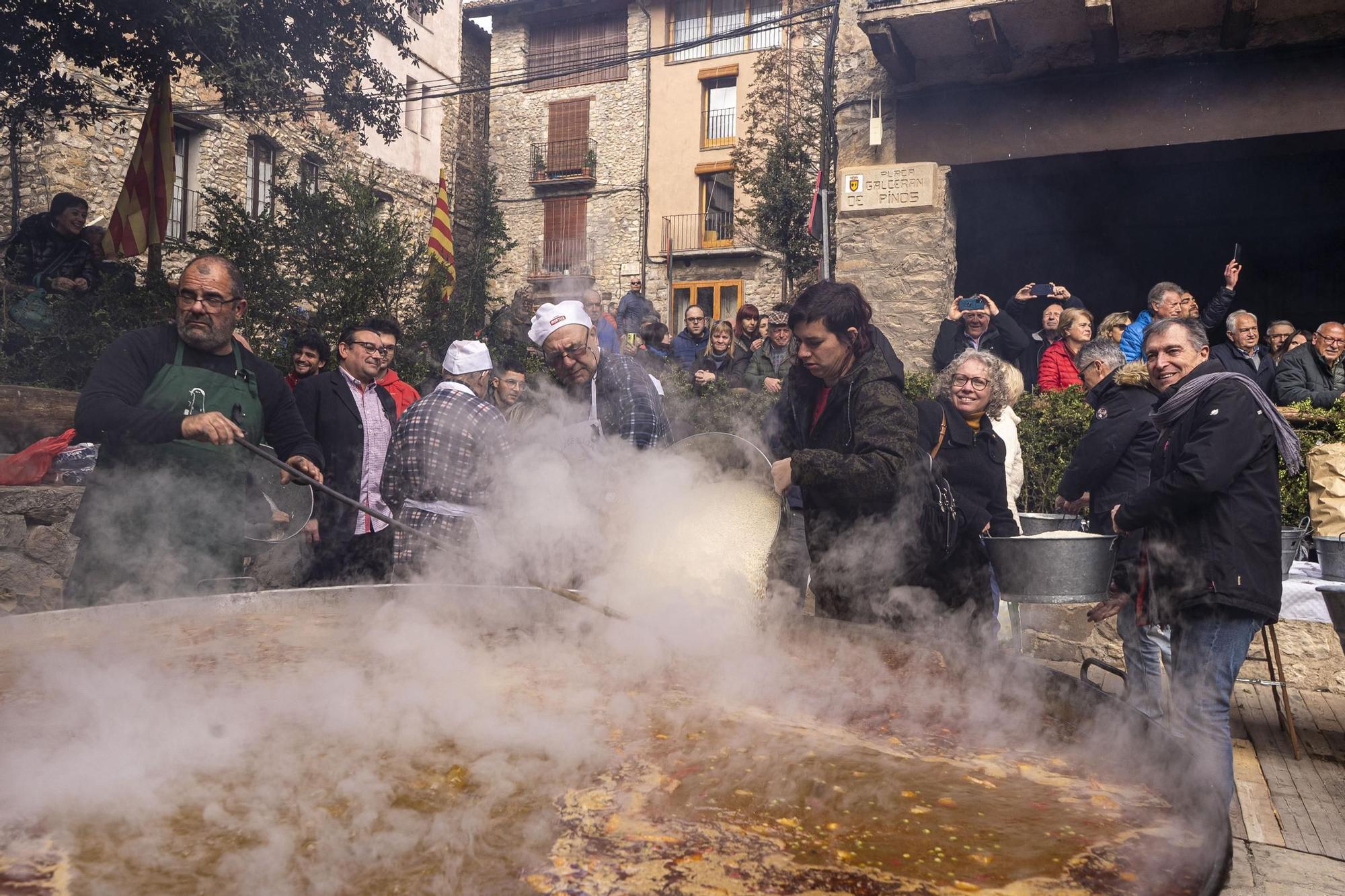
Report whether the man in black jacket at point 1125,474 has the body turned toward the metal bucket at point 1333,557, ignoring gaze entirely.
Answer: no

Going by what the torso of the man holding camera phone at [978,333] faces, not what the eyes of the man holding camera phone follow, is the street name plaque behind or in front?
behind

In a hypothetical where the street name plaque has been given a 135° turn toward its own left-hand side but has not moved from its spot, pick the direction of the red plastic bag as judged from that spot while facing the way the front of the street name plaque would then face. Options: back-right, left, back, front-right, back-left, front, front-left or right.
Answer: back

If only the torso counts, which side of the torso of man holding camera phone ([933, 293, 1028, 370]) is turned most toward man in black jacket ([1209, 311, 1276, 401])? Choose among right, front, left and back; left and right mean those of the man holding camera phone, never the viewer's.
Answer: left

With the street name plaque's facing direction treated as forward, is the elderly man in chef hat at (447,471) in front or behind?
in front

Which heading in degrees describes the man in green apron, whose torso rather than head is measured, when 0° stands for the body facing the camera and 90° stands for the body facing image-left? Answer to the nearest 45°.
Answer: approximately 315°

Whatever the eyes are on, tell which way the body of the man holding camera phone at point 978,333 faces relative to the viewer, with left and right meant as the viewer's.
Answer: facing the viewer

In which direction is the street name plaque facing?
toward the camera

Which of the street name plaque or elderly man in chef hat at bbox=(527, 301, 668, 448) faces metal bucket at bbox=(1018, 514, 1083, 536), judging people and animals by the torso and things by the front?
the street name plaque

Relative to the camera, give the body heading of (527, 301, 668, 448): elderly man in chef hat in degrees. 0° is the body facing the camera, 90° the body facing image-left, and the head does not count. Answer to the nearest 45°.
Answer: approximately 45°

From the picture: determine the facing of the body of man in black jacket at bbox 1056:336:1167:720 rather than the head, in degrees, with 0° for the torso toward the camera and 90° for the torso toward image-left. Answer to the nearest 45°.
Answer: approximately 90°

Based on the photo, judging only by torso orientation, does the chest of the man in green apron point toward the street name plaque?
no

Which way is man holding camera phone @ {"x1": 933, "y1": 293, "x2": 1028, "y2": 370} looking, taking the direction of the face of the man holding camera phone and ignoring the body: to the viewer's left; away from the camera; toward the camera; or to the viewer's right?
toward the camera

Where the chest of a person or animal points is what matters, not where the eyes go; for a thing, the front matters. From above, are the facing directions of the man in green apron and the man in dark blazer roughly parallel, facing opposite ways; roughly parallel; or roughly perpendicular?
roughly parallel

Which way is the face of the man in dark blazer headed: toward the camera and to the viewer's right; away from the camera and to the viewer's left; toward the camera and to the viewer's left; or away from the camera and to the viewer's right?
toward the camera and to the viewer's right

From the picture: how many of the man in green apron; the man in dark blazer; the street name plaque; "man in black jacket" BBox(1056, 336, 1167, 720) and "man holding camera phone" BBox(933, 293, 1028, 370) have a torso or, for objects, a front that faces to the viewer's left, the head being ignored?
1

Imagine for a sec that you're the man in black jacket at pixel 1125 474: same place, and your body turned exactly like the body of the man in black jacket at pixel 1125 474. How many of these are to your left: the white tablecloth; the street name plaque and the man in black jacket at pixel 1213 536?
1
